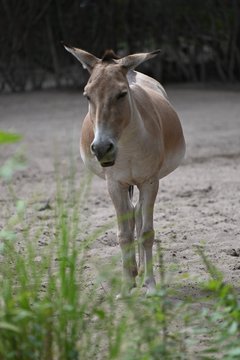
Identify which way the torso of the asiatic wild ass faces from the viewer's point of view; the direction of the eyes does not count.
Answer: toward the camera
